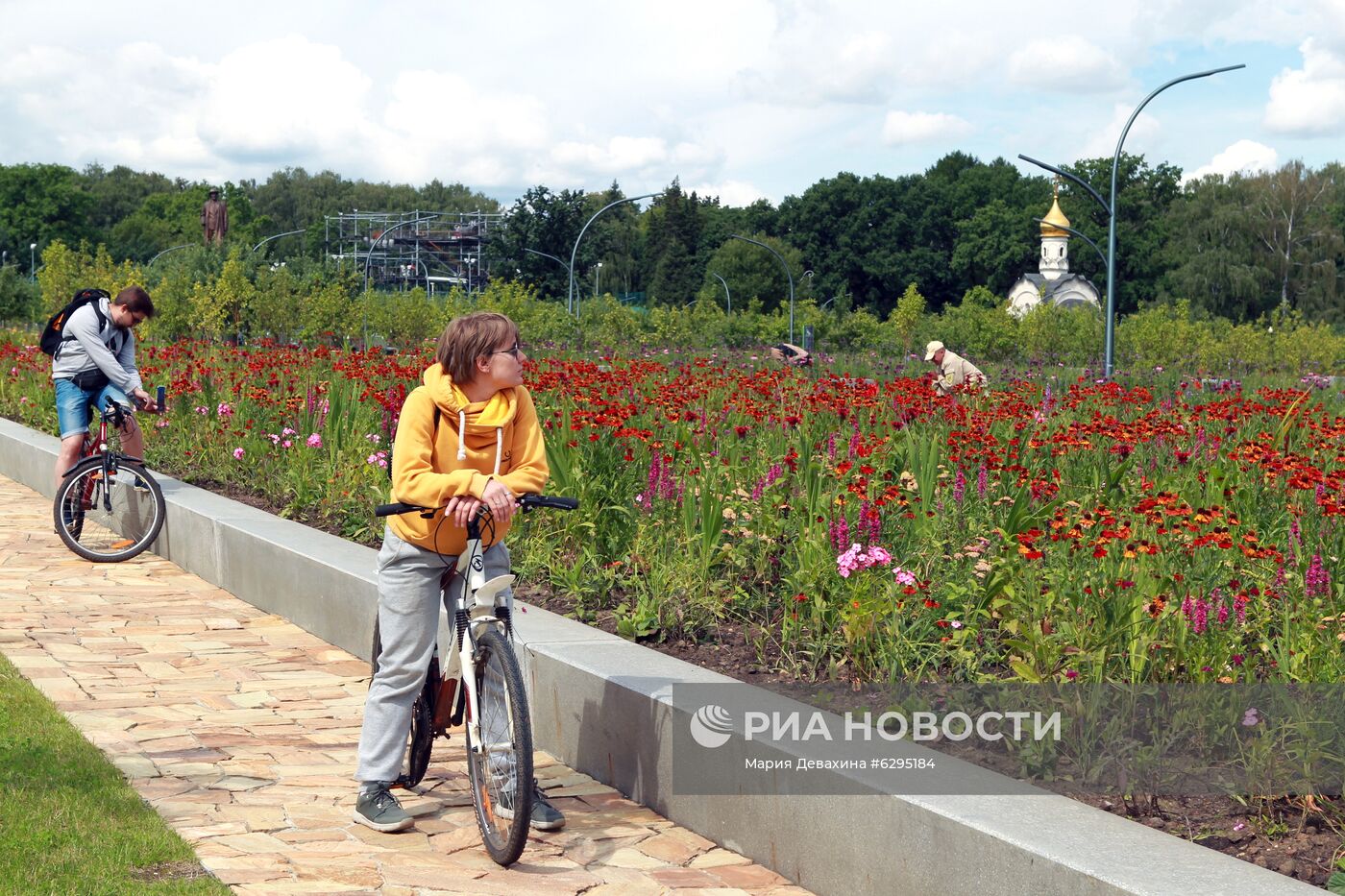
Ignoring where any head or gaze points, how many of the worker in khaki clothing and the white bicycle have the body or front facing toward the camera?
1

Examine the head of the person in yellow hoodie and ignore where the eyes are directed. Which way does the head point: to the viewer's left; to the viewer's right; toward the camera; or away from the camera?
to the viewer's right

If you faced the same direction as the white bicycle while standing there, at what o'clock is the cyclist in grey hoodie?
The cyclist in grey hoodie is roughly at 5 o'clock from the white bicycle.

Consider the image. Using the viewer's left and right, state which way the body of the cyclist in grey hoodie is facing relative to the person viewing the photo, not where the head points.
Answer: facing the viewer and to the right of the viewer

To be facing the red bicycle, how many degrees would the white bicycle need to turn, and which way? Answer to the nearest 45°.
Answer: approximately 135° to its right

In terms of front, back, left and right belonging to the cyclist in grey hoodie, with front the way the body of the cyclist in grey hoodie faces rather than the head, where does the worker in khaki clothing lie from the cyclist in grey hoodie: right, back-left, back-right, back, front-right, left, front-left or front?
front-left

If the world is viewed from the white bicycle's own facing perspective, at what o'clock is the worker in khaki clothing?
The worker in khaki clothing is roughly at 7 o'clock from the white bicycle.

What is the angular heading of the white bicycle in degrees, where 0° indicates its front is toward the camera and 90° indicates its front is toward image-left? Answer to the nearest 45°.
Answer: approximately 0°

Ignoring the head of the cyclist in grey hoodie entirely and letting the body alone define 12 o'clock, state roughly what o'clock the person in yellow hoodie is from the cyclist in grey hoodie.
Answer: The person in yellow hoodie is roughly at 1 o'clock from the cyclist in grey hoodie.

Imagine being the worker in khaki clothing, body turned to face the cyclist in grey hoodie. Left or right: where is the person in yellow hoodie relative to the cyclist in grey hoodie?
left

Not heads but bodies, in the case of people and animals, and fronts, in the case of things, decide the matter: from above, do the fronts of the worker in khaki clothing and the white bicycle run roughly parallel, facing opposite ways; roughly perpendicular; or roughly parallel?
roughly perpendicular
